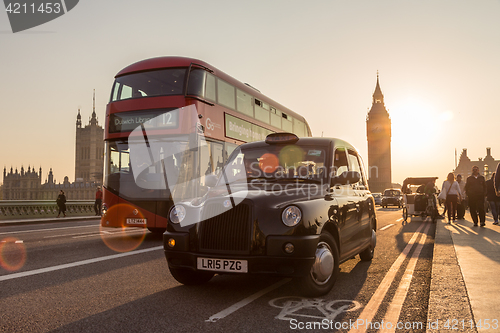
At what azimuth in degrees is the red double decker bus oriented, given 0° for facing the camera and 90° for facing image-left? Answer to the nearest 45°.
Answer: approximately 45°

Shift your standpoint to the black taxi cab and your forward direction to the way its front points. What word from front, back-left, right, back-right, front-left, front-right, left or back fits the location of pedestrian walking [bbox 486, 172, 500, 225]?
back

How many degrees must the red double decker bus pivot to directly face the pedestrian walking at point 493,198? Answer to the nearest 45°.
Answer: approximately 135° to its left

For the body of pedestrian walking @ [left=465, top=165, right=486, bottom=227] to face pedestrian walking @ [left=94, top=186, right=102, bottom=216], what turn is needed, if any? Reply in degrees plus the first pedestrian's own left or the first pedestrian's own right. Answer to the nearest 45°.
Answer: approximately 90° to the first pedestrian's own right

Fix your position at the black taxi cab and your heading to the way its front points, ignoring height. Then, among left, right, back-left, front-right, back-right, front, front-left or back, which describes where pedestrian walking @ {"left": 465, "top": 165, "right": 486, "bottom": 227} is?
back

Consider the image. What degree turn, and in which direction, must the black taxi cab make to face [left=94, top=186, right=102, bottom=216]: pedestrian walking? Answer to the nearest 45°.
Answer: approximately 90° to its right

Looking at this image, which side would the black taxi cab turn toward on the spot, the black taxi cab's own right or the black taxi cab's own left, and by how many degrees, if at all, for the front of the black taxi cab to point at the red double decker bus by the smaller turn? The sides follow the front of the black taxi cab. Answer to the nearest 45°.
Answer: approximately 90° to the black taxi cab's own right
